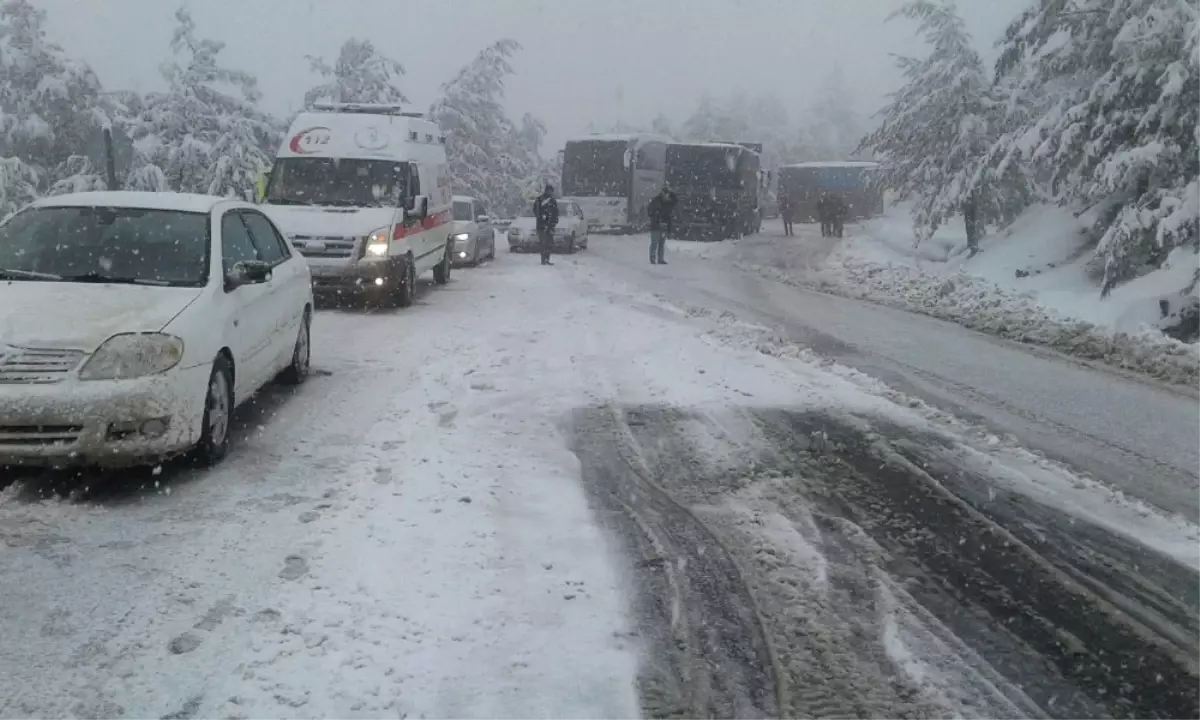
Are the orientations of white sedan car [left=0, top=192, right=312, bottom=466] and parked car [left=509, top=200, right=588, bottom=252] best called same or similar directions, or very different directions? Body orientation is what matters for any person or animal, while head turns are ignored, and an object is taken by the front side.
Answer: same or similar directions

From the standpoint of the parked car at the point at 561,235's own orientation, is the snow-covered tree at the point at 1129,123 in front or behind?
in front

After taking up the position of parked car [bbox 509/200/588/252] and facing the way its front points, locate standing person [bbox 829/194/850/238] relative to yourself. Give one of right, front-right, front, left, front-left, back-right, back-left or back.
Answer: back-left

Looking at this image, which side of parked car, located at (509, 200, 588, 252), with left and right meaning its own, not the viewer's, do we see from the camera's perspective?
front

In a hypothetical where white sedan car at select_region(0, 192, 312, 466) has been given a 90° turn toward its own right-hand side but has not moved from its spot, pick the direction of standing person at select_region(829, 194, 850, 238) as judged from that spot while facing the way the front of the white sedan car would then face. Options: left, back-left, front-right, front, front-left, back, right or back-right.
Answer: right

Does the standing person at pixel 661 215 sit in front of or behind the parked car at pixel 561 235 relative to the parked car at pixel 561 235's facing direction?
in front

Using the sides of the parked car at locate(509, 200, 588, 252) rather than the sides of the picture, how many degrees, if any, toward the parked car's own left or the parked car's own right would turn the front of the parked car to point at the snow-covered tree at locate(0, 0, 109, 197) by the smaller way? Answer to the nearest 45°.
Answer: approximately 90° to the parked car's own right

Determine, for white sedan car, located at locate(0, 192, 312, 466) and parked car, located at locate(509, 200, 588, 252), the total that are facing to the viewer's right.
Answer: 0

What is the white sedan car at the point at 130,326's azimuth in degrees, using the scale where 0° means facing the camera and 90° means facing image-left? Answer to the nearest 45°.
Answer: approximately 45°

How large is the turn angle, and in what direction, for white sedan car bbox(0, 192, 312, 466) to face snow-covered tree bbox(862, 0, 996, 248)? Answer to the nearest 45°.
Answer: approximately 180°

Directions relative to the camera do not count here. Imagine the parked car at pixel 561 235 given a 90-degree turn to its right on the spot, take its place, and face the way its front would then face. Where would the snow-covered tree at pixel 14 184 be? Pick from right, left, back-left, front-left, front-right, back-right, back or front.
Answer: front

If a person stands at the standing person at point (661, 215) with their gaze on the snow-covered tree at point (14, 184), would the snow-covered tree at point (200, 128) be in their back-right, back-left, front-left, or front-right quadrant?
front-right

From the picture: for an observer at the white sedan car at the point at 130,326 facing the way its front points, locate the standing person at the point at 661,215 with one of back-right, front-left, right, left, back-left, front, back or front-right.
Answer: back

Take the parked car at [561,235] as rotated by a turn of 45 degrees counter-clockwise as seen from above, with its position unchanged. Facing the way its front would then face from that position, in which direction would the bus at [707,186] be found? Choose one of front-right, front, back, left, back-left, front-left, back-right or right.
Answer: left

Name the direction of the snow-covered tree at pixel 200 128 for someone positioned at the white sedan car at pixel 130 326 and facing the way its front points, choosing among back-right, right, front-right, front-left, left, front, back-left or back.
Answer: back-right

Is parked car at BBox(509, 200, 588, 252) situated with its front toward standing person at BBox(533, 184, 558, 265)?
yes

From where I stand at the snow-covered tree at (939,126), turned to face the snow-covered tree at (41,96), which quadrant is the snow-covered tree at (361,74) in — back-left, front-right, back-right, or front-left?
front-right

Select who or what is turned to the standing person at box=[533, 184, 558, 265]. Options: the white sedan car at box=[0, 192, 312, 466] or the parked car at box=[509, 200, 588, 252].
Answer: the parked car
